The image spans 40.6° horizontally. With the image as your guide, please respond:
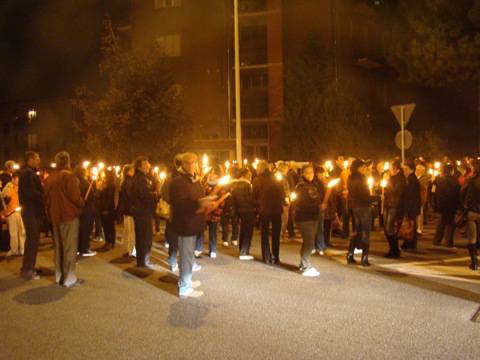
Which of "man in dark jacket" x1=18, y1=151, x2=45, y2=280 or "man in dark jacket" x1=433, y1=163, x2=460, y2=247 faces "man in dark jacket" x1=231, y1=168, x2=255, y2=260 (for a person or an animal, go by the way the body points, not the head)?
"man in dark jacket" x1=18, y1=151, x2=45, y2=280

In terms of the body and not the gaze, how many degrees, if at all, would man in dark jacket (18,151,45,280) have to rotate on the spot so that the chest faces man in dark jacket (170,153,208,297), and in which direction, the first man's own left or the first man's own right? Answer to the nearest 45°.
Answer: approximately 45° to the first man's own right

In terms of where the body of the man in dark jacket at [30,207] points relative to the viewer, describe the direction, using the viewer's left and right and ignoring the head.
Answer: facing to the right of the viewer

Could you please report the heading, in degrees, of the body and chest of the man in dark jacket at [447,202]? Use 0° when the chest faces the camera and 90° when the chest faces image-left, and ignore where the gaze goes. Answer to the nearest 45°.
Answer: approximately 180°

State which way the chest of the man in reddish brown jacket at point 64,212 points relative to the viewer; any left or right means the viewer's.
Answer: facing away from the viewer and to the right of the viewer
